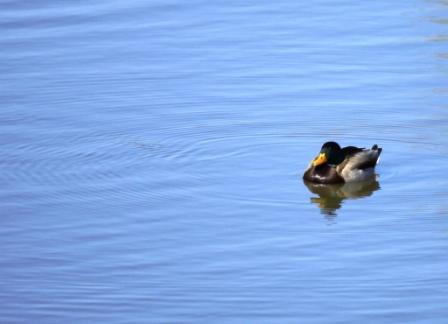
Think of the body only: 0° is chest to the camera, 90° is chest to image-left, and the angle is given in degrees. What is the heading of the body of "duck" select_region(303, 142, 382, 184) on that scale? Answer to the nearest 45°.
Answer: approximately 45°
